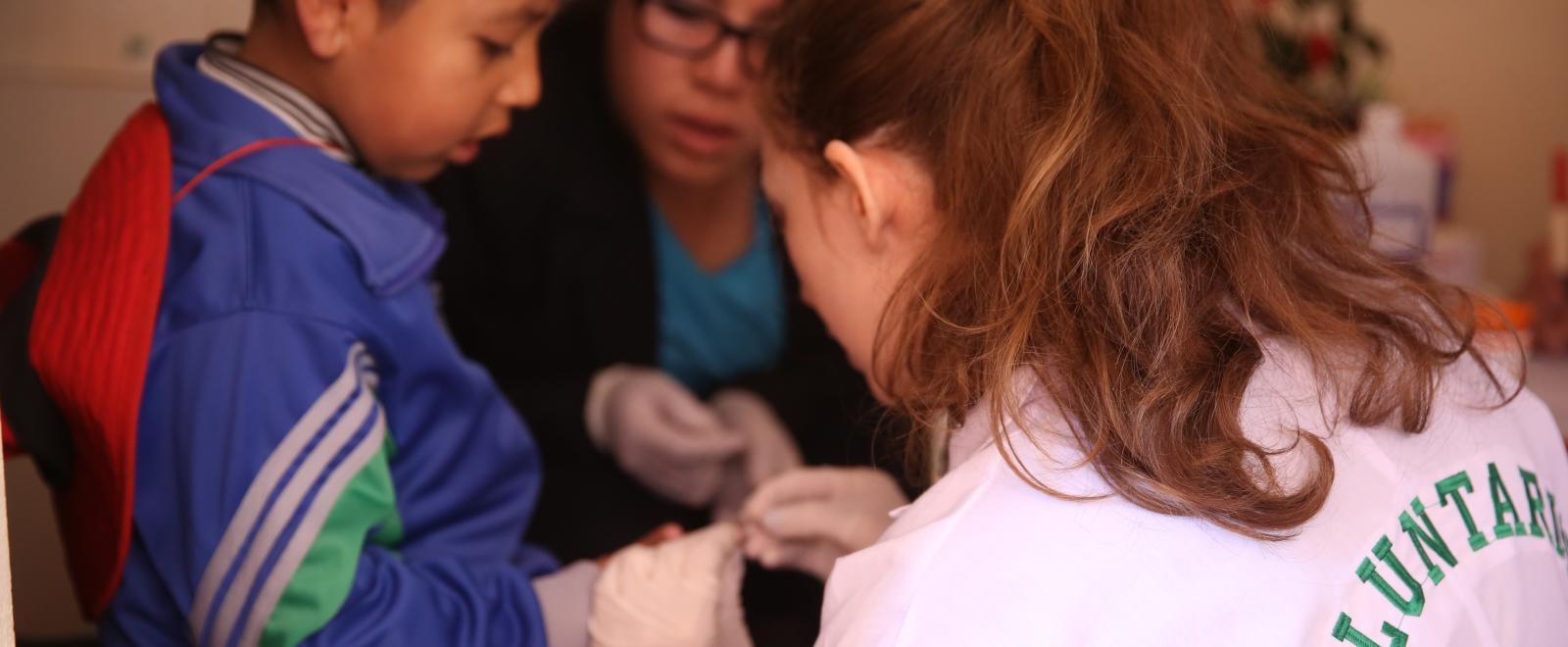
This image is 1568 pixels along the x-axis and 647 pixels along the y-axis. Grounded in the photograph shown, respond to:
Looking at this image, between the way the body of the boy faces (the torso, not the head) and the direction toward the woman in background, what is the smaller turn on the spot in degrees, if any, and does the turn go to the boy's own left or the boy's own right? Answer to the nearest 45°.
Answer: approximately 45° to the boy's own left

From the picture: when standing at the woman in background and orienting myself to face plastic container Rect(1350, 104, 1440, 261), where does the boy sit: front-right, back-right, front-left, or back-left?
back-right

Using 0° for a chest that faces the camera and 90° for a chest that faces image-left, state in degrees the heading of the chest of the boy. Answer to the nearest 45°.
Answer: approximately 270°

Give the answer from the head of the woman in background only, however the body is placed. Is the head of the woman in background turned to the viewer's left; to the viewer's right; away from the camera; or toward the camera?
toward the camera

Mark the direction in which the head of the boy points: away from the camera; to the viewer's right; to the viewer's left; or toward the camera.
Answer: to the viewer's right

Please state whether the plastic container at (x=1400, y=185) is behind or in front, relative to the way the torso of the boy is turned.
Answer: in front

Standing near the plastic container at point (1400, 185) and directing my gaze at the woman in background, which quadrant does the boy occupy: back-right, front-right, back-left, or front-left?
front-left

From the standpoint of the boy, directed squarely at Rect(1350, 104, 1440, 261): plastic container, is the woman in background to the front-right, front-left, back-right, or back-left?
front-left
